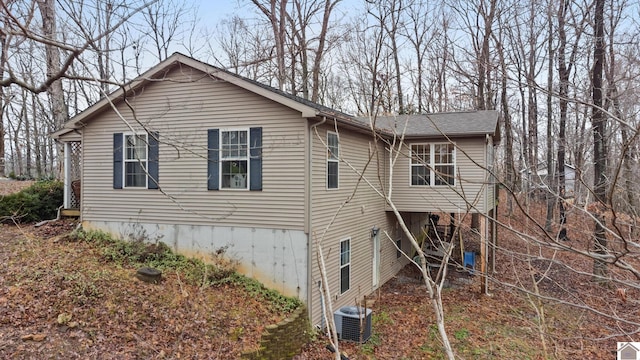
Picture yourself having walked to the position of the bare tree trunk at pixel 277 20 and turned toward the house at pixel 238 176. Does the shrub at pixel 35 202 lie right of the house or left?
right

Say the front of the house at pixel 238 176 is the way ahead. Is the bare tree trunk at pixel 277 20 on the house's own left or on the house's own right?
on the house's own right

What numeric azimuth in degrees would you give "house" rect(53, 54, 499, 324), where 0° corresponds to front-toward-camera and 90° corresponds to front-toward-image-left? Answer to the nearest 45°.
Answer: approximately 135°

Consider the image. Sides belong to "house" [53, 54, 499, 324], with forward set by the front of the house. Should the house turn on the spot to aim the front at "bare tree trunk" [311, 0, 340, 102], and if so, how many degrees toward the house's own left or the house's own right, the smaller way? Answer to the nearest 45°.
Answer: approximately 45° to the house's own right
